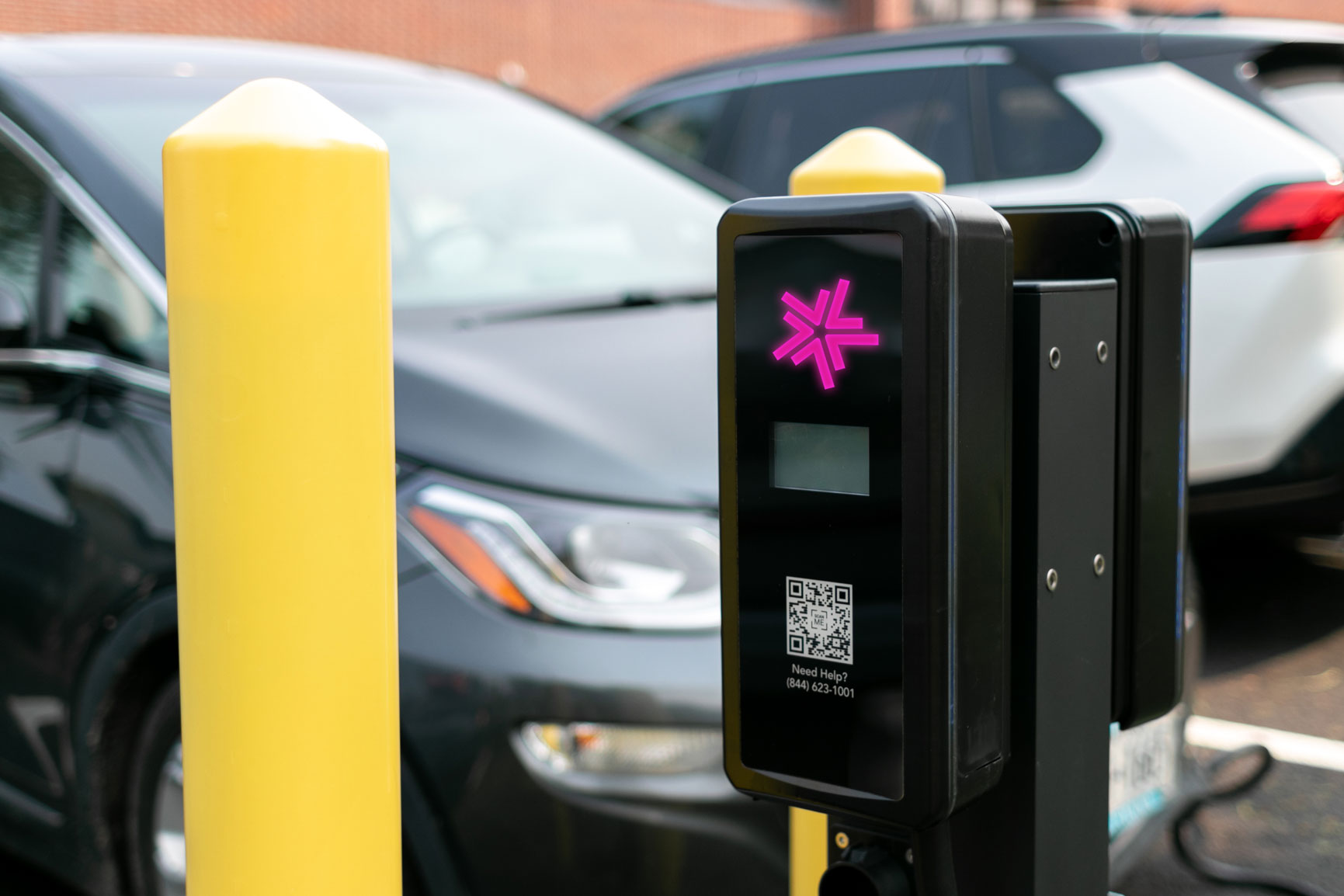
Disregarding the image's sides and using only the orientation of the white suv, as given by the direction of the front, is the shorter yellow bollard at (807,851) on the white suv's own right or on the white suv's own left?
on the white suv's own left

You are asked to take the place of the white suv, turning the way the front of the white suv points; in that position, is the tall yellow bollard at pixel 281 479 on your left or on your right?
on your left

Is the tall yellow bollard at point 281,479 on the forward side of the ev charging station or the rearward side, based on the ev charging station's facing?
on the forward side

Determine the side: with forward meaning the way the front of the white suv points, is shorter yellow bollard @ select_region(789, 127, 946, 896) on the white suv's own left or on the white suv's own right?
on the white suv's own left

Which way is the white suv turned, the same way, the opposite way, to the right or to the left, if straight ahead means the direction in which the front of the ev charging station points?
to the right

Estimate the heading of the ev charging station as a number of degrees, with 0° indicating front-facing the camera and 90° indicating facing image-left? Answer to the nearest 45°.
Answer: approximately 45°

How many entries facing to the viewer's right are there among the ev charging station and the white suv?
0

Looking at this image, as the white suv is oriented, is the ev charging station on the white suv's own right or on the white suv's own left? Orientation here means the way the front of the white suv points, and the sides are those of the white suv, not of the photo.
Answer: on the white suv's own left

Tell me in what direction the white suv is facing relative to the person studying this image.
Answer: facing away from the viewer and to the left of the viewer
